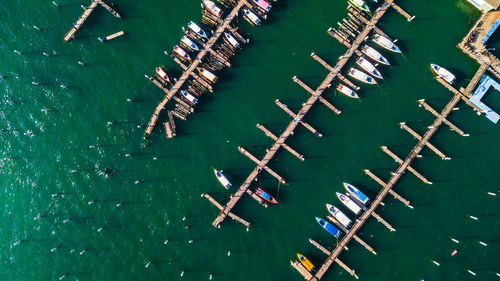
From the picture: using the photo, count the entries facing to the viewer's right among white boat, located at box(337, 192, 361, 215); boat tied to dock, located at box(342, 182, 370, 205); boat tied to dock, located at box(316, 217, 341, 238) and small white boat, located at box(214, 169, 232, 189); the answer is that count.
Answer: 0

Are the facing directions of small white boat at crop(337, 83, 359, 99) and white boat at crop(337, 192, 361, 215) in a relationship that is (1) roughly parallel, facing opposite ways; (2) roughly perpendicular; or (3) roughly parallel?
roughly parallel, facing opposite ways

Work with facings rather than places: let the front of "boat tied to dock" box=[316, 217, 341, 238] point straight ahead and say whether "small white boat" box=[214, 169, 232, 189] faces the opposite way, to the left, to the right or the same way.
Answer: the same way

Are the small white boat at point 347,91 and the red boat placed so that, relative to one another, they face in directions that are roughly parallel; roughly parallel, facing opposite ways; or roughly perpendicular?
roughly parallel

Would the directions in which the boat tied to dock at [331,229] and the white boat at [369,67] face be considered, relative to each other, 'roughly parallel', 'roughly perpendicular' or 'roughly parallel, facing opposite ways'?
roughly parallel, facing opposite ways

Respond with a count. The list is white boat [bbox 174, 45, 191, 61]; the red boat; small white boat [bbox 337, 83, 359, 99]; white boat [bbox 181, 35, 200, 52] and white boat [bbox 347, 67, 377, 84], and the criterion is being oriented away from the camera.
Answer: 0

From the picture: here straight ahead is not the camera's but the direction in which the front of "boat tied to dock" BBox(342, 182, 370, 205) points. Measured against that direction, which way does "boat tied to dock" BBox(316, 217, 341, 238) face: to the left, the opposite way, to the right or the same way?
the same way

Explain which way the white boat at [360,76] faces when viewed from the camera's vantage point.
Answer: facing the viewer and to the right of the viewer

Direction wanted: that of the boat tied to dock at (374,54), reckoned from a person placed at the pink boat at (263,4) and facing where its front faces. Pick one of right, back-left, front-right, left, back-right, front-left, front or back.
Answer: front-left

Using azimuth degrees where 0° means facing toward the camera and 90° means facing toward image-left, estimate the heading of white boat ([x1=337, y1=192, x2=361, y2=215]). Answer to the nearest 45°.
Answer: approximately 135°

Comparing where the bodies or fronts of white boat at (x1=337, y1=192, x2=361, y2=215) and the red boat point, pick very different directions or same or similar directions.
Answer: very different directions

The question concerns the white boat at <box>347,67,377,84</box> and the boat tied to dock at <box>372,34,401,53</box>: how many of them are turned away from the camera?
0
